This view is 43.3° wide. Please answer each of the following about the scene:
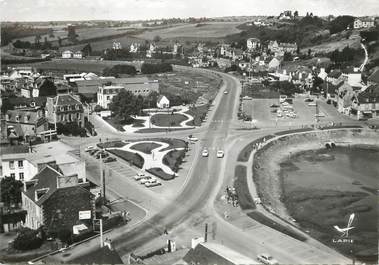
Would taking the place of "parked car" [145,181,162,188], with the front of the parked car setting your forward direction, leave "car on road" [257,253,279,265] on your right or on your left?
on your right

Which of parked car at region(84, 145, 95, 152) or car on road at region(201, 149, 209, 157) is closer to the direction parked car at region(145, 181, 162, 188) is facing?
the car on road

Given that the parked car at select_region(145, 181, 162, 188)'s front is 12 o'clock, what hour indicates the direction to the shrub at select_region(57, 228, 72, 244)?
The shrub is roughly at 4 o'clock from the parked car.

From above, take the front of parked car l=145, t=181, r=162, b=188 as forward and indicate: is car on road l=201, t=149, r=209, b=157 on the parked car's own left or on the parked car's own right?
on the parked car's own left

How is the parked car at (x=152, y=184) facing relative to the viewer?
to the viewer's right

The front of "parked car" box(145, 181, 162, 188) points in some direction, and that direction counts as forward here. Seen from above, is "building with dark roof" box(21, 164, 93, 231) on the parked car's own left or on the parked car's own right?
on the parked car's own right

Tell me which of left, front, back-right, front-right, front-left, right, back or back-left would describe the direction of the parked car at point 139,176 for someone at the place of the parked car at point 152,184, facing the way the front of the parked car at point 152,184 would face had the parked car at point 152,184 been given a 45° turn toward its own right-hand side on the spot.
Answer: back

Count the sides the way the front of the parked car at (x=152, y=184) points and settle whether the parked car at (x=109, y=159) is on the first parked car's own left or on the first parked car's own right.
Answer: on the first parked car's own left
